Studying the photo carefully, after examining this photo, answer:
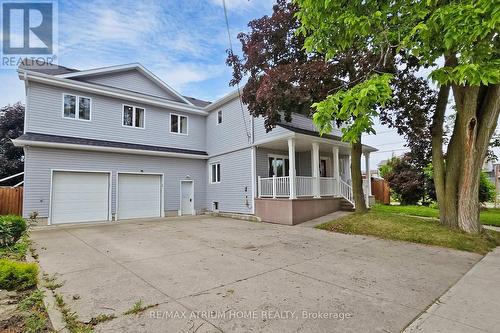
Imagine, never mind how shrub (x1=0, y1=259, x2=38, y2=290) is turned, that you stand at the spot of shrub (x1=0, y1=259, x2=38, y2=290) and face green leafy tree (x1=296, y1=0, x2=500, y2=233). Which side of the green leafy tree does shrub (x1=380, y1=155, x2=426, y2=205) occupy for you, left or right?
left

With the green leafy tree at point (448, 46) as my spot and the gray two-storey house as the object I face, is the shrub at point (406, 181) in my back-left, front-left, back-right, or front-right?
front-right

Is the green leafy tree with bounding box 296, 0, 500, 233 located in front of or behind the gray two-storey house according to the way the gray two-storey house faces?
in front

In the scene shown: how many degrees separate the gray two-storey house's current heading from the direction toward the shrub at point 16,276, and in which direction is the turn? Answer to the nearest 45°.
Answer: approximately 45° to its right

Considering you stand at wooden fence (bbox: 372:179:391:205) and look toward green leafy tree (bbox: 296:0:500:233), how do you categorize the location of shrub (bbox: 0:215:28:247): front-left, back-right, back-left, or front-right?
front-right

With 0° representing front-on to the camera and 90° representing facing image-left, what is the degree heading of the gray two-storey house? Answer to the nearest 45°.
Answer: approximately 315°

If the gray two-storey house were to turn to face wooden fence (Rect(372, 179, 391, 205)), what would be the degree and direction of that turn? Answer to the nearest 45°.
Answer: approximately 45° to its left

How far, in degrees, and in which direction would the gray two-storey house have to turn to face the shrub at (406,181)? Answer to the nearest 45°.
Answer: approximately 45° to its left

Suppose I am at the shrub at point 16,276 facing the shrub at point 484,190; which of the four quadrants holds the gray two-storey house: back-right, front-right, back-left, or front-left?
front-left

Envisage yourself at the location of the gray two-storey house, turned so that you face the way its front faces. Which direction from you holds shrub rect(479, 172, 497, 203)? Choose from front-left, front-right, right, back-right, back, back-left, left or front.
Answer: front-left

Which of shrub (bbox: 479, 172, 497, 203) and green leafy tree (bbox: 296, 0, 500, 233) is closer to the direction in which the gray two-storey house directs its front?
the green leafy tree
